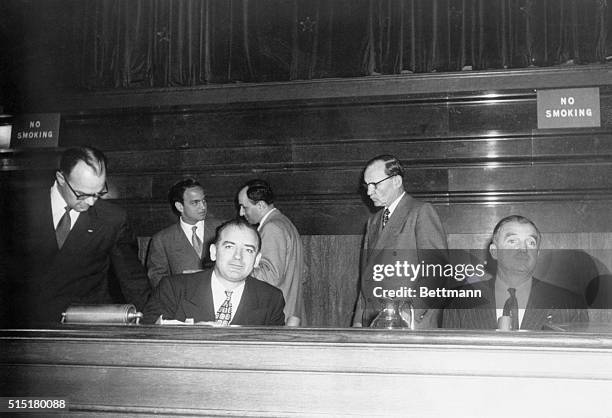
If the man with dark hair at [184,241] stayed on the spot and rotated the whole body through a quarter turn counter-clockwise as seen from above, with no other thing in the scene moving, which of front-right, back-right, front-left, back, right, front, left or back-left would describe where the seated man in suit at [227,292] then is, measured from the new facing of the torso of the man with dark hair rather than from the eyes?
back-right

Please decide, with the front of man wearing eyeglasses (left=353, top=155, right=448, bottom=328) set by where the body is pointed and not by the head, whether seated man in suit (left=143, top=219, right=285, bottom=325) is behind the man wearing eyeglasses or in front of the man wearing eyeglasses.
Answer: in front

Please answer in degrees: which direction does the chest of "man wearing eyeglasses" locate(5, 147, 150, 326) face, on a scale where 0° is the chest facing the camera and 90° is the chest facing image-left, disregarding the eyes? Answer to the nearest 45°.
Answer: approximately 0°

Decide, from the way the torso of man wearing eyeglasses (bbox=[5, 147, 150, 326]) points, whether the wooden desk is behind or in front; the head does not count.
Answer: in front

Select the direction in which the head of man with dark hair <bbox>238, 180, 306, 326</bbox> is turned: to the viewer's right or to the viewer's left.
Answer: to the viewer's left

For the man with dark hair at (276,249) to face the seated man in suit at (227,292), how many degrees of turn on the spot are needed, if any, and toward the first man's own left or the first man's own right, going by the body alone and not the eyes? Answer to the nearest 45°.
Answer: approximately 90° to the first man's own left

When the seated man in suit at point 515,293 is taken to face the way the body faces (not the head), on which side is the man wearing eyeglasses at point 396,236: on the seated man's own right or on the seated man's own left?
on the seated man's own right

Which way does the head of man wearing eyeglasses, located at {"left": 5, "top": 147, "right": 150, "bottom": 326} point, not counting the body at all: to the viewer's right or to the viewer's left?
to the viewer's right

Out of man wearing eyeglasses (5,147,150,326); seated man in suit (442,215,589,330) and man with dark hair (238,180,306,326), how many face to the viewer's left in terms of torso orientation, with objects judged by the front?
1

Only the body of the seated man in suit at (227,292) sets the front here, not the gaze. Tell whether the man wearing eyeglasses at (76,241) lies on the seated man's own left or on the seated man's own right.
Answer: on the seated man's own right

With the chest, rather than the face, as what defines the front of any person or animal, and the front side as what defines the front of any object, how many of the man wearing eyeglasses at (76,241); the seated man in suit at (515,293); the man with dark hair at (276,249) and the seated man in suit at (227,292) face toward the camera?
3
